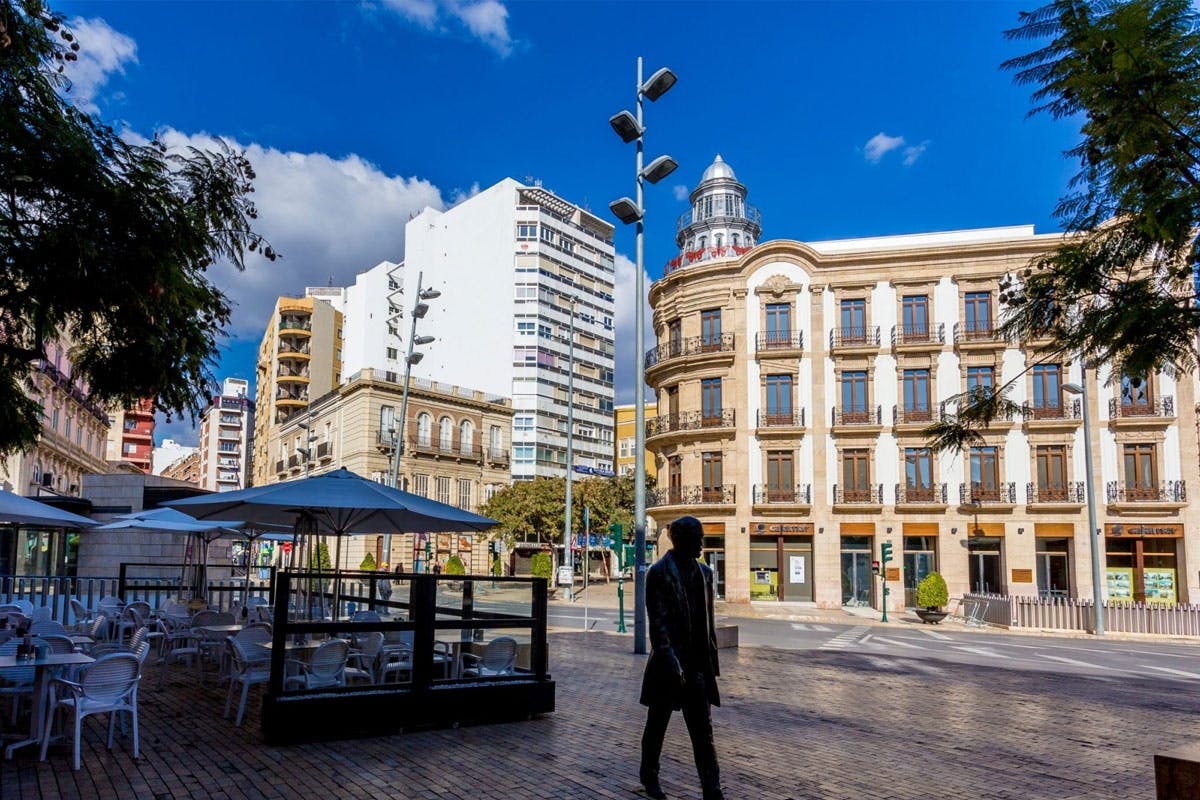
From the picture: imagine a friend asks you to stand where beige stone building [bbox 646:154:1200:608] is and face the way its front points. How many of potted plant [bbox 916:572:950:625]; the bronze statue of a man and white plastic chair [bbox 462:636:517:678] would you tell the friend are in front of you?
3

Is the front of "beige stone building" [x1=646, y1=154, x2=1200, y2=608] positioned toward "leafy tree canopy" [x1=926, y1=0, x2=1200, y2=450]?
yes

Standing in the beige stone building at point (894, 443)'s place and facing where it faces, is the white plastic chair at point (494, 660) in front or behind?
in front

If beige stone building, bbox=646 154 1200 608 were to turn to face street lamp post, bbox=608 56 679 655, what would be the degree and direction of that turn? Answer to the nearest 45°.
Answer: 0° — it already faces it

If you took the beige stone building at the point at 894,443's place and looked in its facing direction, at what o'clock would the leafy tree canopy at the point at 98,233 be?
The leafy tree canopy is roughly at 12 o'clock from the beige stone building.

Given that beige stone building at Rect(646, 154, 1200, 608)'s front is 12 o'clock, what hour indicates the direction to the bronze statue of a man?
The bronze statue of a man is roughly at 12 o'clock from the beige stone building.

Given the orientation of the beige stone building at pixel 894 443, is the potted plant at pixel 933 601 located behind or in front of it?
in front

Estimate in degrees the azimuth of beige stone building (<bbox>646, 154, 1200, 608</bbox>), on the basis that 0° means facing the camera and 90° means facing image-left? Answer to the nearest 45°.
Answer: approximately 0°
